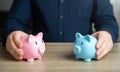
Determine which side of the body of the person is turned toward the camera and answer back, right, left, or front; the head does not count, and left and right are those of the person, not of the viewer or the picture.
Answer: front
